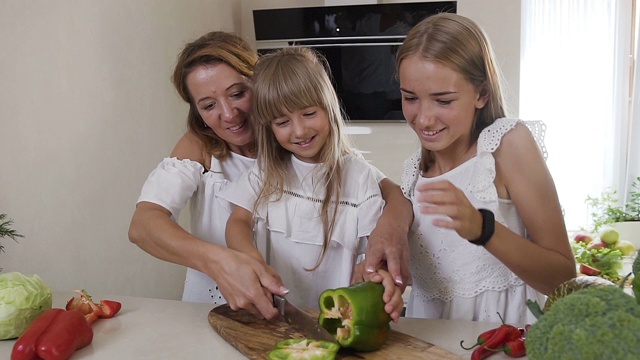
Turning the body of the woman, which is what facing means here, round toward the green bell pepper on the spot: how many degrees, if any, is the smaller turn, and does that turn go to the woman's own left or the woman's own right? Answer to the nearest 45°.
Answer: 0° — they already face it

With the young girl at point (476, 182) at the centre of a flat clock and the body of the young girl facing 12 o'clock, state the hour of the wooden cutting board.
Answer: The wooden cutting board is roughly at 12 o'clock from the young girl.

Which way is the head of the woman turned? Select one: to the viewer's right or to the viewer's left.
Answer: to the viewer's right

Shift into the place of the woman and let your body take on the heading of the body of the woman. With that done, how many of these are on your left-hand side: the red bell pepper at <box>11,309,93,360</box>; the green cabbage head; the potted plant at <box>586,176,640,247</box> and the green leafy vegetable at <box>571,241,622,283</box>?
2

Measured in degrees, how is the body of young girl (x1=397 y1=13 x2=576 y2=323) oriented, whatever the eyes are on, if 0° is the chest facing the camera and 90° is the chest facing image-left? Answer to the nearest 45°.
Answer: approximately 45°

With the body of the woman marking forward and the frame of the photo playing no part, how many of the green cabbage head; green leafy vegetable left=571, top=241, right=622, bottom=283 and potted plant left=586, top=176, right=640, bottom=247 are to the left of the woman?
2

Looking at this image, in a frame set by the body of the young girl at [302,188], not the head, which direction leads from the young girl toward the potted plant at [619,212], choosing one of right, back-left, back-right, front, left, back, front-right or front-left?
back-left

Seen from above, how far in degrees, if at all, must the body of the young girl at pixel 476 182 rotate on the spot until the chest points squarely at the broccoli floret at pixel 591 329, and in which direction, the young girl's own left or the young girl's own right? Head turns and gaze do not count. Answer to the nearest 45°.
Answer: approximately 45° to the young girl's own left
